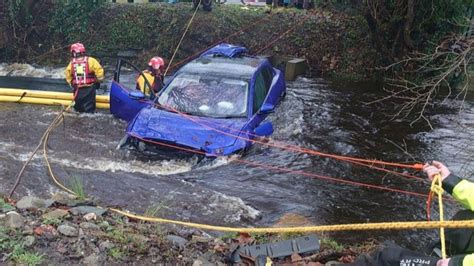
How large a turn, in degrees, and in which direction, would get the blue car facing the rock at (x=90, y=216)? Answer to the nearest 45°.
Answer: approximately 45° to its left

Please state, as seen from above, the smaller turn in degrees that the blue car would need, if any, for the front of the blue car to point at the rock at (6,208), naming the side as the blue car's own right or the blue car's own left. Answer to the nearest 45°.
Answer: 0° — it already faces it

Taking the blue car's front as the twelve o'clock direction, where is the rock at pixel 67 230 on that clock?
The rock is roughly at 11 o'clock from the blue car.

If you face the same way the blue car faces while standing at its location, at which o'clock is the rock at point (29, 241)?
The rock is roughly at 11 o'clock from the blue car.

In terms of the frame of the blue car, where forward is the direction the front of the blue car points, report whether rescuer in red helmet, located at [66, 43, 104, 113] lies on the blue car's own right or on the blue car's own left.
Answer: on the blue car's own right

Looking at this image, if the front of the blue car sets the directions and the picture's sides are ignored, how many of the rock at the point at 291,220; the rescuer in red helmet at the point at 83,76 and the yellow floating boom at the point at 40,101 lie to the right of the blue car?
2

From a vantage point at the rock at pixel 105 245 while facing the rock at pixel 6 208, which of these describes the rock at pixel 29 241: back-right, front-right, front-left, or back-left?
front-left

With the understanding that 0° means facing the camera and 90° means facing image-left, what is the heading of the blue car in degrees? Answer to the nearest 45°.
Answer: approximately 45°

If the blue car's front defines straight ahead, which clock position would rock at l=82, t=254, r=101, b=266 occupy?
The rock is roughly at 11 o'clock from the blue car.

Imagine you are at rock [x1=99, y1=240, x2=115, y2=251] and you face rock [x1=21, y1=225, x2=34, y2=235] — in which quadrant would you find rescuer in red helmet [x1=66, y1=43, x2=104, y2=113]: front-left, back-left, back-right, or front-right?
front-right

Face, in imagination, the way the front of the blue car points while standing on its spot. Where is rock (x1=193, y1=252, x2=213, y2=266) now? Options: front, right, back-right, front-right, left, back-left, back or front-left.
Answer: front-left
